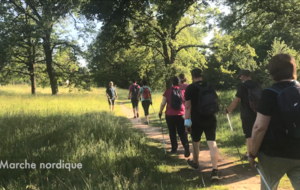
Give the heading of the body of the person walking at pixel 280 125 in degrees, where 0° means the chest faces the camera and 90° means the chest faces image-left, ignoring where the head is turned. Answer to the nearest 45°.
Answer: approximately 135°

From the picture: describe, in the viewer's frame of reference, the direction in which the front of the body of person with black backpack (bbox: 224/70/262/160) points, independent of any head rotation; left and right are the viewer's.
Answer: facing away from the viewer and to the left of the viewer

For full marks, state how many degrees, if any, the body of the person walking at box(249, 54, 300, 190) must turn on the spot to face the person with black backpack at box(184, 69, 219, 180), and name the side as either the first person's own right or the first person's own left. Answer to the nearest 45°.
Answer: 0° — they already face them

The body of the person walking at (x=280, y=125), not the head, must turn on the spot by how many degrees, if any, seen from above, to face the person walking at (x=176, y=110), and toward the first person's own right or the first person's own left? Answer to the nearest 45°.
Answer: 0° — they already face them

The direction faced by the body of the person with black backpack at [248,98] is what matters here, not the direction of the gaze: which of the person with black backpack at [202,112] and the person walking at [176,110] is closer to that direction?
the person walking

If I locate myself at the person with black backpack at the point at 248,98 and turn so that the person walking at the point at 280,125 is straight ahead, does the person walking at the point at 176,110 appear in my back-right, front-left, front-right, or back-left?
back-right
